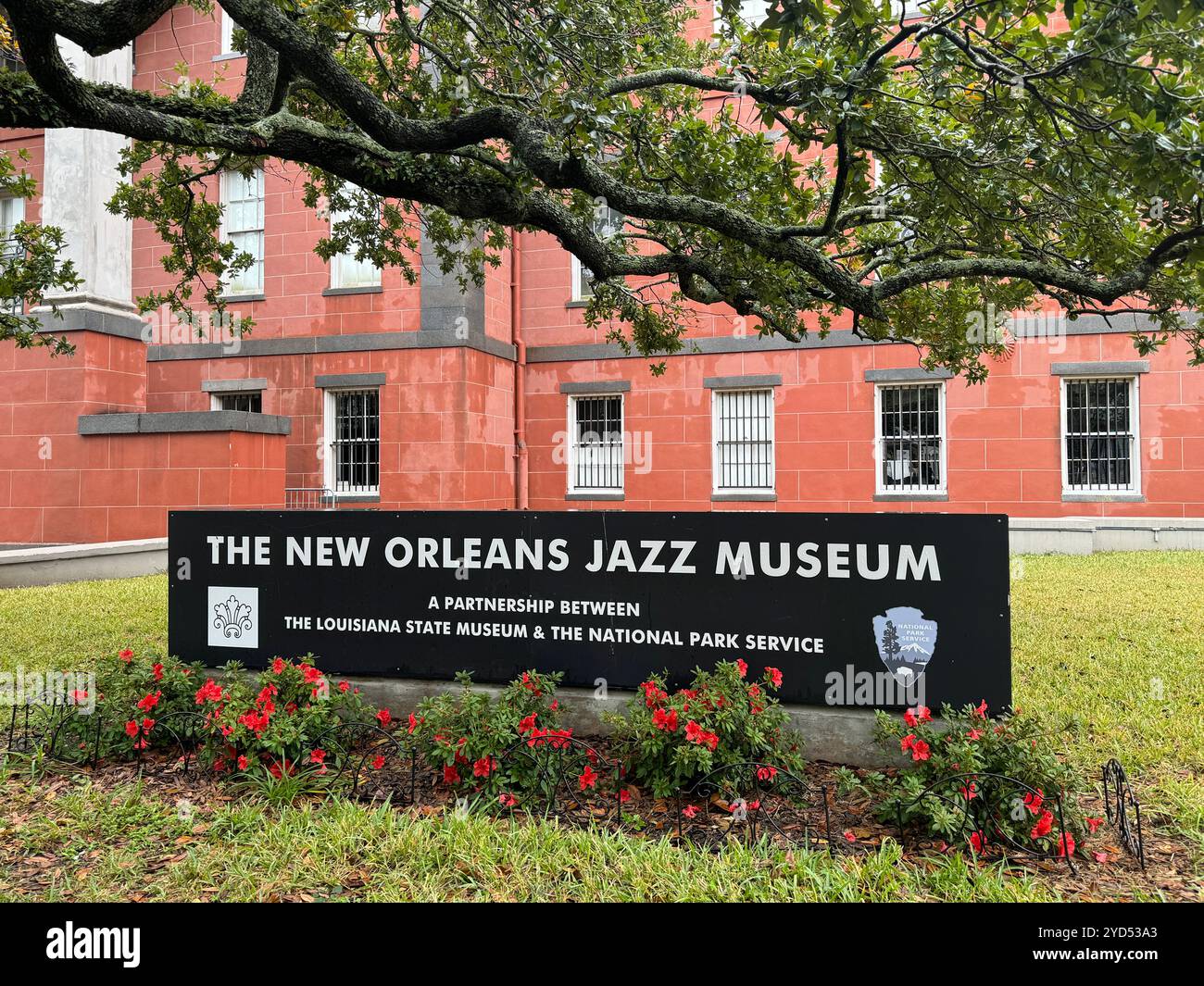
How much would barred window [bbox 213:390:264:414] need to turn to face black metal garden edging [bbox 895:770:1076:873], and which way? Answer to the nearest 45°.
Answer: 0° — it already faces it

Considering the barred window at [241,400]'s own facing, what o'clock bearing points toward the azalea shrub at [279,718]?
The azalea shrub is roughly at 12 o'clock from the barred window.

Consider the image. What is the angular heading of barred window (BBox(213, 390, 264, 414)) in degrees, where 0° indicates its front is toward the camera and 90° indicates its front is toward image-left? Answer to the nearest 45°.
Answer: approximately 0°

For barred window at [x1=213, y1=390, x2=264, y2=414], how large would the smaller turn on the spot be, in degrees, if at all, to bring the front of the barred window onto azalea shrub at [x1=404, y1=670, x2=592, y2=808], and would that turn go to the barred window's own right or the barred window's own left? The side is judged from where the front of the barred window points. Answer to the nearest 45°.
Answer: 0° — it already faces it

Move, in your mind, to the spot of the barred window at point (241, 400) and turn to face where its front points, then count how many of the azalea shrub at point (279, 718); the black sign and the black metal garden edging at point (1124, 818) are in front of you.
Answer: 3

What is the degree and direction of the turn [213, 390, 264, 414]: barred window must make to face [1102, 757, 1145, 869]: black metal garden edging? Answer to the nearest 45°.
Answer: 0° — it already faces it
